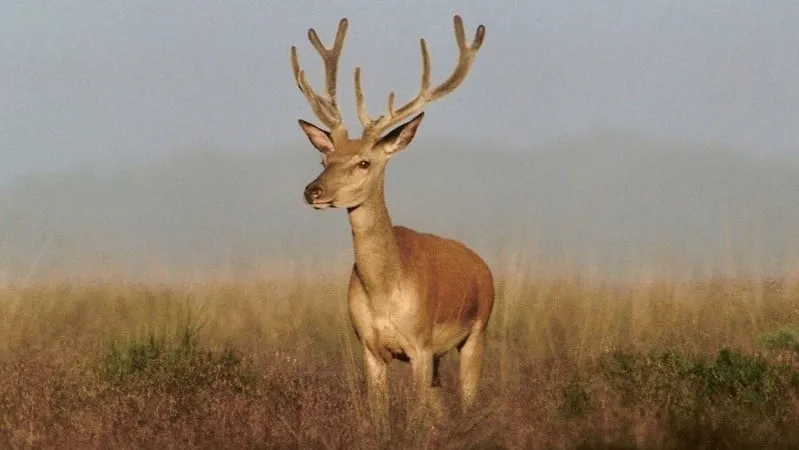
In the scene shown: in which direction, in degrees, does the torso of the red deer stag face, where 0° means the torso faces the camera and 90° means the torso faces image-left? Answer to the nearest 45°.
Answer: approximately 45°
